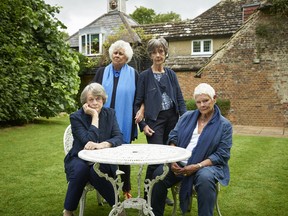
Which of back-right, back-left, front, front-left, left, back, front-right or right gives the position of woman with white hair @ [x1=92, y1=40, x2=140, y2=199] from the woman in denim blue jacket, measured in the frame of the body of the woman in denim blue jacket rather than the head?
right

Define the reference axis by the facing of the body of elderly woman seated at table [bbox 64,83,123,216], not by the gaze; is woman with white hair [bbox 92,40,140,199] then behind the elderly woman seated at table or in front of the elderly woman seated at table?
behind

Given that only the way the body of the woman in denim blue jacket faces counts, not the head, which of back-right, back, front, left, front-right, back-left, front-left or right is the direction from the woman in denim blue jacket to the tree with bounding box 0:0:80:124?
right

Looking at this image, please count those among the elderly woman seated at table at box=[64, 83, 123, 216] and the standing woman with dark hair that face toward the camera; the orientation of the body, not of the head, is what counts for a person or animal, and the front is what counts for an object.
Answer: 2

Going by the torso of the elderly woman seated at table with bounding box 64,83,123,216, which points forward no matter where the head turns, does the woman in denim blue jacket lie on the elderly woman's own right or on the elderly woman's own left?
on the elderly woman's own left

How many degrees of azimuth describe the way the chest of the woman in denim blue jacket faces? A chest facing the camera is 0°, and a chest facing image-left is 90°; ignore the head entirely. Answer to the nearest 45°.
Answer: approximately 45°

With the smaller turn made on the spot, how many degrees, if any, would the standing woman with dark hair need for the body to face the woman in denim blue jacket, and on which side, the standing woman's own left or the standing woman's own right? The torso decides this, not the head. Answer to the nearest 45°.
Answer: approximately 45° to the standing woman's own left

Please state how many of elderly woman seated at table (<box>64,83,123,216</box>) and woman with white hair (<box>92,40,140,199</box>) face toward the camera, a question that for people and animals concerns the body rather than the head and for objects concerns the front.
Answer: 2

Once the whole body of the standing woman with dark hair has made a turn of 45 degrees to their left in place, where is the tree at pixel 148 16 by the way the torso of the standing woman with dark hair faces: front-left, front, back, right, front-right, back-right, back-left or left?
back-left

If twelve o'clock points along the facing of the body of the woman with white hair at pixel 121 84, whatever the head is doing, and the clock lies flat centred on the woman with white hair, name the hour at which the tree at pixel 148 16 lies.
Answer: The tree is roughly at 6 o'clock from the woman with white hair.

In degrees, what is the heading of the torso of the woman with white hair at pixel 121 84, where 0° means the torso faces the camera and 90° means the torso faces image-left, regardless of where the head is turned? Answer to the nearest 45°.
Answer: approximately 0°

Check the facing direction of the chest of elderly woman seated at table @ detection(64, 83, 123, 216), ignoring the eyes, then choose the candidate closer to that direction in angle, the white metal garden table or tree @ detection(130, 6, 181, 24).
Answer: the white metal garden table
